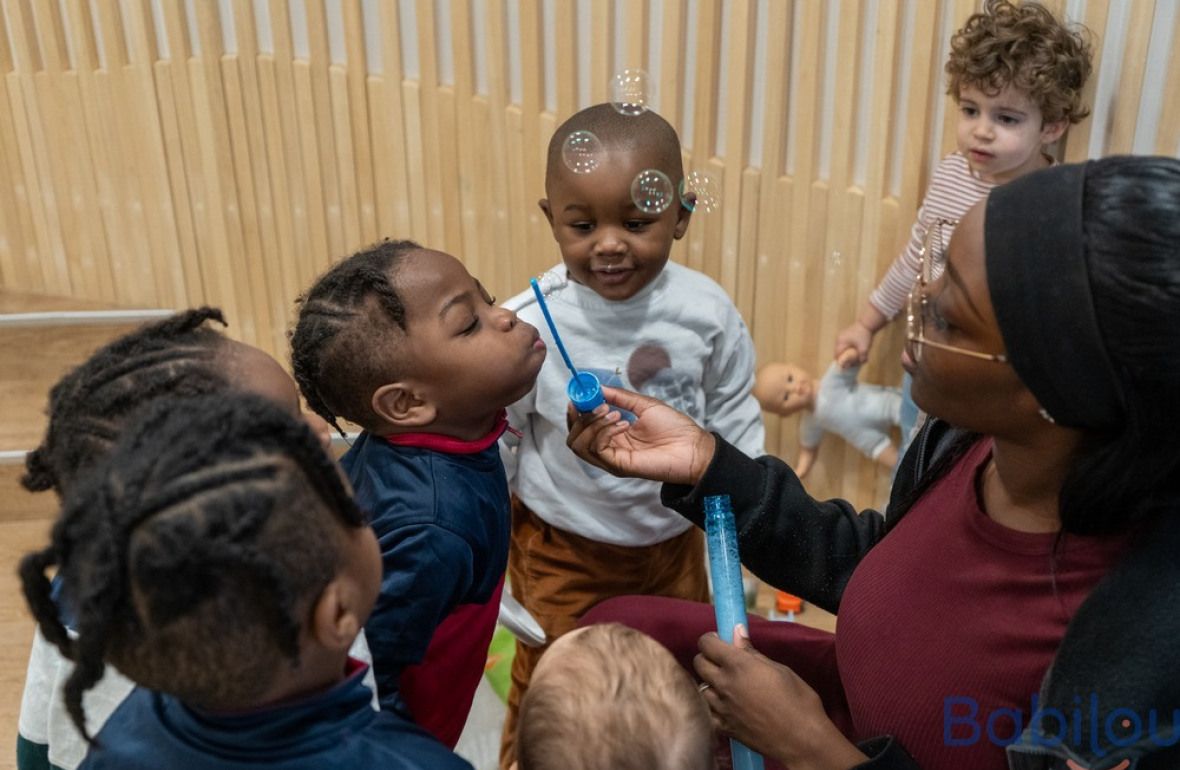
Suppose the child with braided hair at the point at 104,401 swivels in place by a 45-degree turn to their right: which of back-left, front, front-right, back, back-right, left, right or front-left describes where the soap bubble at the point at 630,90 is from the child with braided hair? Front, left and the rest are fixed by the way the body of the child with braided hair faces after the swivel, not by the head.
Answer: left

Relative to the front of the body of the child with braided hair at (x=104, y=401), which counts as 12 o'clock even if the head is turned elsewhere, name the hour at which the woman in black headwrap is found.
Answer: The woman in black headwrap is roughly at 1 o'clock from the child with braided hair.

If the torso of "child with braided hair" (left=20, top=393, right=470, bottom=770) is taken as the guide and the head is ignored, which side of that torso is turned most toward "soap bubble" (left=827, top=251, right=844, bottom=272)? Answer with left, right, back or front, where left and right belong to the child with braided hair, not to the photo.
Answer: front

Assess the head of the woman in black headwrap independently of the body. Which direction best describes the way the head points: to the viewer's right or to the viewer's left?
to the viewer's left

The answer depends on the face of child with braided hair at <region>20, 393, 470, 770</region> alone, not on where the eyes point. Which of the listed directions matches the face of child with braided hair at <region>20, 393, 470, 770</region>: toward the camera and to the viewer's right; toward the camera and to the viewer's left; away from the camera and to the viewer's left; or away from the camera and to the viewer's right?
away from the camera and to the viewer's right

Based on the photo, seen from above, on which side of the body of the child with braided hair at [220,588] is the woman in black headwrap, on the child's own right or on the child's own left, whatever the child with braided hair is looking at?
on the child's own right

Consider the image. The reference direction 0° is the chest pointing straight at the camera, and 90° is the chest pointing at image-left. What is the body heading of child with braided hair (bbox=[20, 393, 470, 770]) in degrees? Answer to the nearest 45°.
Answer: approximately 225°

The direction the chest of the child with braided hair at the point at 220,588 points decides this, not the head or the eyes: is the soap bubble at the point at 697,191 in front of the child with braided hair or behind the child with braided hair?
in front

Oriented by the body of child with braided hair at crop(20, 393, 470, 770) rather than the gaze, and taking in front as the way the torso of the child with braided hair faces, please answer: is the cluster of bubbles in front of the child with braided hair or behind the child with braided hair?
in front

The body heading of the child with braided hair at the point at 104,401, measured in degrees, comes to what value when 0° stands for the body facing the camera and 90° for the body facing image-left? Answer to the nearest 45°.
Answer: approximately 270°

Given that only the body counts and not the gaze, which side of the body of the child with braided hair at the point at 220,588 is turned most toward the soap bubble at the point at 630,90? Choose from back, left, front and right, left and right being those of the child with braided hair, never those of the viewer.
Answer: front

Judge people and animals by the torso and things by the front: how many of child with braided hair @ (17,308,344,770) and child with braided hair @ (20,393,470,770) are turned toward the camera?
0
